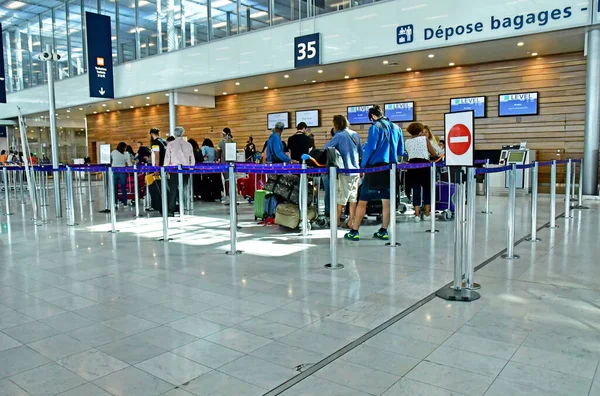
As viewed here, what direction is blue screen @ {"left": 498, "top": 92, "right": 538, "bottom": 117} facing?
toward the camera

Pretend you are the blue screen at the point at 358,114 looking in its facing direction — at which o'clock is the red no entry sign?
The red no entry sign is roughly at 12 o'clock from the blue screen.

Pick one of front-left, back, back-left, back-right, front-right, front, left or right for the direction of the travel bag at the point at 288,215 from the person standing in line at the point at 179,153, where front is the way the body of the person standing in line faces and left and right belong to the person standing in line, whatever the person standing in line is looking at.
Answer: back-right

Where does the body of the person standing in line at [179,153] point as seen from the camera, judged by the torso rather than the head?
away from the camera

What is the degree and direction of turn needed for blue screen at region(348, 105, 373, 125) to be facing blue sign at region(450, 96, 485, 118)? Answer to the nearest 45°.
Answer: approximately 45° to its left

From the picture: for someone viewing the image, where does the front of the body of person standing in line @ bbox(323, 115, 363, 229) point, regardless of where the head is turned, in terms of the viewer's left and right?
facing away from the viewer and to the left of the viewer

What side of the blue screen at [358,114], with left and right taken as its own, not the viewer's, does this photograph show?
front

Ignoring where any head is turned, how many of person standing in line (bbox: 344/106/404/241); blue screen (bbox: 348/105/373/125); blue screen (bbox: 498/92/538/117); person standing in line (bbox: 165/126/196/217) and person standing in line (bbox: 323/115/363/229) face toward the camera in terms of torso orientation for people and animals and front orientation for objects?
2

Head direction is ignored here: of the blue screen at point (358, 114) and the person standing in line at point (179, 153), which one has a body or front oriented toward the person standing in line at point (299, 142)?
the blue screen

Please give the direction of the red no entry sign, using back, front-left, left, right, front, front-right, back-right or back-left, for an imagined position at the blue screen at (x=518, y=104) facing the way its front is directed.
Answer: front

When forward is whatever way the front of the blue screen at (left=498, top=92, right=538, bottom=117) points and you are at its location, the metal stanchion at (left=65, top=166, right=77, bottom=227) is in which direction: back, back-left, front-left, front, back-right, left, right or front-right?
front-right

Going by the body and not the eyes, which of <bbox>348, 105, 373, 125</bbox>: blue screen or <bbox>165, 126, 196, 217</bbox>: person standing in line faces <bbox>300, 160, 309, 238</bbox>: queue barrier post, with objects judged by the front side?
the blue screen

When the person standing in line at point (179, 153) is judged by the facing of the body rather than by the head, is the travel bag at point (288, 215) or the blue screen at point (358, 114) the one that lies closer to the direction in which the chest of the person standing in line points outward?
the blue screen

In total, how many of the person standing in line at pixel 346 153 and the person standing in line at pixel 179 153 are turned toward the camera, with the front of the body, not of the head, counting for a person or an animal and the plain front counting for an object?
0

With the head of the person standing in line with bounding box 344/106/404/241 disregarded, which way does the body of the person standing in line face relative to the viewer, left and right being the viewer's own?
facing away from the viewer and to the left of the viewer

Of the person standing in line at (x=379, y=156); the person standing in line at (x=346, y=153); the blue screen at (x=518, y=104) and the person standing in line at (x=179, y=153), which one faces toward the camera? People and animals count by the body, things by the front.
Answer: the blue screen

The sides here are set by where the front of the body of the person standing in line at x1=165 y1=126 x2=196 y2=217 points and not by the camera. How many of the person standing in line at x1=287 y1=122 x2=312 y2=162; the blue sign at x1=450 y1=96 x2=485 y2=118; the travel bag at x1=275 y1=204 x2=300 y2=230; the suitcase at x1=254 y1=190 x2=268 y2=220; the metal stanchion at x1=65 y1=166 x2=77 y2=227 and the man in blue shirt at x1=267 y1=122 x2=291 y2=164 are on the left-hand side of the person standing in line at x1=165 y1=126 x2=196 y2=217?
1

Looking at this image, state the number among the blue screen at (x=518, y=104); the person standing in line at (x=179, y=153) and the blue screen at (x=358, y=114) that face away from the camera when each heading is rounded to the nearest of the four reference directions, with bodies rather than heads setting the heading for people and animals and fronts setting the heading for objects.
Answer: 1
